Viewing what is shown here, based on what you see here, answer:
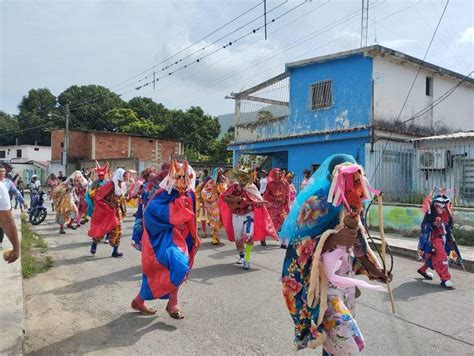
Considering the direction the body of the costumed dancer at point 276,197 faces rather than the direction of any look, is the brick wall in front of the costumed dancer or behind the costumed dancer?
behind

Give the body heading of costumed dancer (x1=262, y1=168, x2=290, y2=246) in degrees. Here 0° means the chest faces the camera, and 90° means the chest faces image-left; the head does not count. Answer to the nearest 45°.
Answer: approximately 0°

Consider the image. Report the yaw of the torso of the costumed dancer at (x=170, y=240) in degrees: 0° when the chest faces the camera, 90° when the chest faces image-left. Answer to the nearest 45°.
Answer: approximately 315°

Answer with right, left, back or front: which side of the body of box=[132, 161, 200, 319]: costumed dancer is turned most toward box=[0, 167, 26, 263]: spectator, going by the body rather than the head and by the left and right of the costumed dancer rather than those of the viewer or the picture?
right

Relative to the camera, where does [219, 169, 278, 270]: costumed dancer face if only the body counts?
toward the camera

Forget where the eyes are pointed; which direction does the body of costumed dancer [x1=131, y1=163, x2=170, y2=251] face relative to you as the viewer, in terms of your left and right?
facing the viewer and to the right of the viewer

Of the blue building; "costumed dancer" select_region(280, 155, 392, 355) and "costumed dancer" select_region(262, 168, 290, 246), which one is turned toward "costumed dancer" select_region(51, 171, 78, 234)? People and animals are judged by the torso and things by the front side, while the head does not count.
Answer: the blue building

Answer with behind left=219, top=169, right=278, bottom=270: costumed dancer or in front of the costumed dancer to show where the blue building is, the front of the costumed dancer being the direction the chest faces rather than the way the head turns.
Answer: behind

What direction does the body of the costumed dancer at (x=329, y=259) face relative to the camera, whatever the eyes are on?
to the viewer's right

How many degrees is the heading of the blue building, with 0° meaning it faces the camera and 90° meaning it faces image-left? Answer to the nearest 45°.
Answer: approximately 45°
